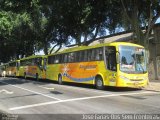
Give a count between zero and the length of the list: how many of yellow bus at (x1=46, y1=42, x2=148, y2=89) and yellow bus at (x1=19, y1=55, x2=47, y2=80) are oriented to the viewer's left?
0

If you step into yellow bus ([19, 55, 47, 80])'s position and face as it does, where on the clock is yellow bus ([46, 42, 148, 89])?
yellow bus ([46, 42, 148, 89]) is roughly at 1 o'clock from yellow bus ([19, 55, 47, 80]).

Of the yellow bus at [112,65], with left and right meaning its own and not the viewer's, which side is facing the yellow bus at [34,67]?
back

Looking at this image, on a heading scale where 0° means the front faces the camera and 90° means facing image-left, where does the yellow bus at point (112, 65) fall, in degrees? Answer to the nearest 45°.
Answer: approximately 315°
